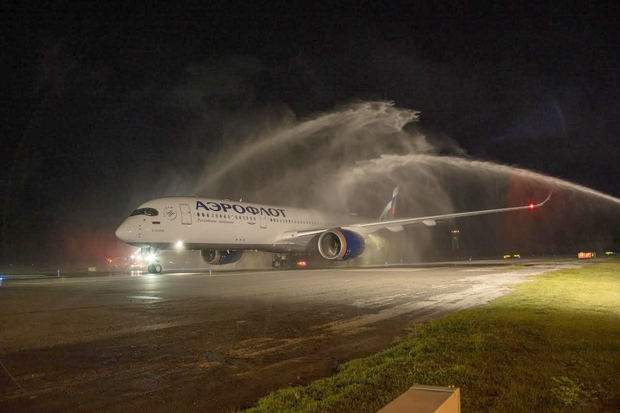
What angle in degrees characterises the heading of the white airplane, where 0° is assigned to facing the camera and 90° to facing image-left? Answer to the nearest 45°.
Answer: approximately 45°
